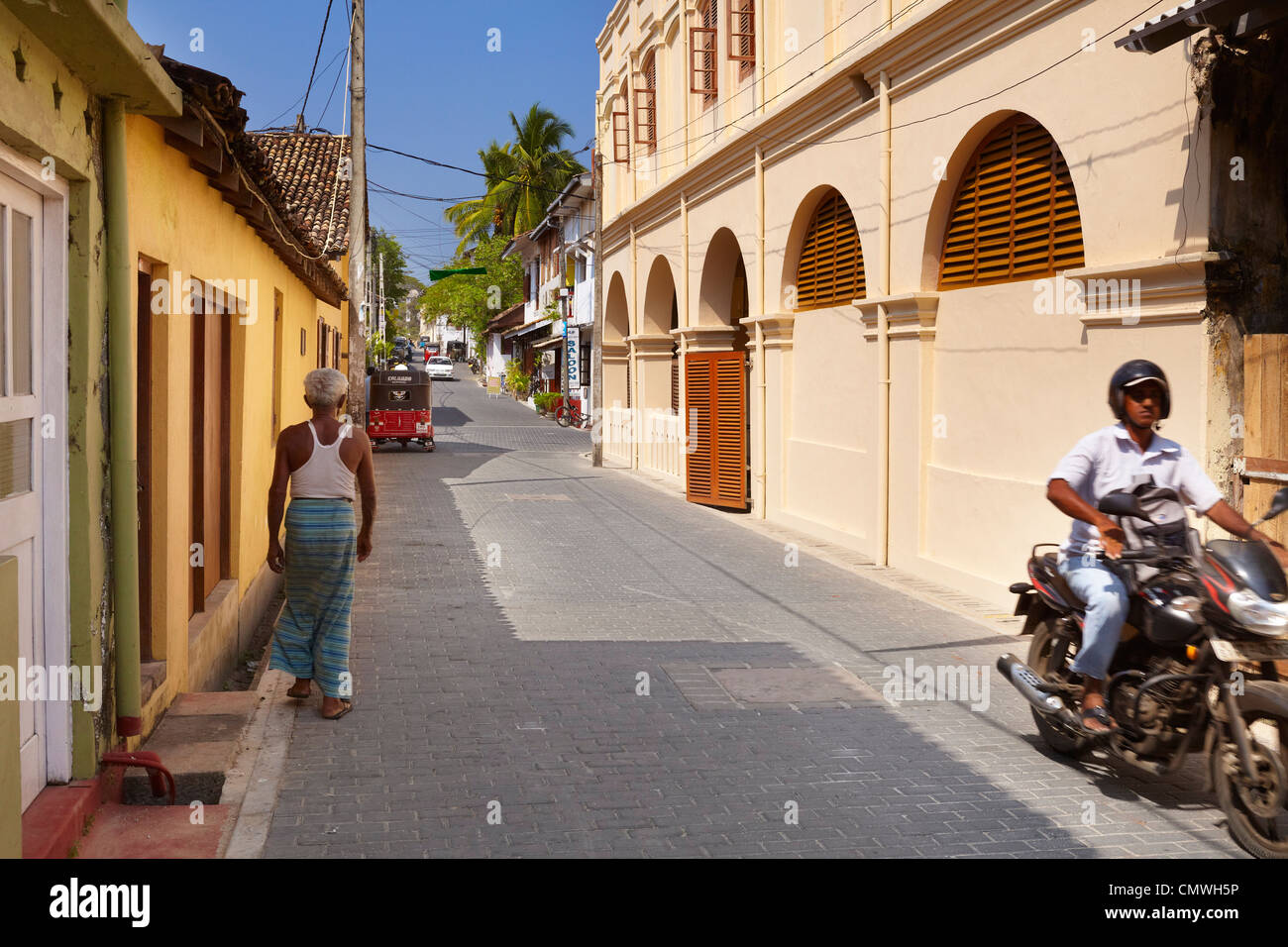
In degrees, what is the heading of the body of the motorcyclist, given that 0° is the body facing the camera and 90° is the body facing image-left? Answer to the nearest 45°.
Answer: approximately 315°

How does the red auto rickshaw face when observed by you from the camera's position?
facing away from the viewer

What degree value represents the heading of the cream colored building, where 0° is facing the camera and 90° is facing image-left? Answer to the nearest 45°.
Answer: approximately 45°

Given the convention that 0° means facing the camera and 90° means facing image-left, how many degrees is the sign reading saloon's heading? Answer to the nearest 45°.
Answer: approximately 0°

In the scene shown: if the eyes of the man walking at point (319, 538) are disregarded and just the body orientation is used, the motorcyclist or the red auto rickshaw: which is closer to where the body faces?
the red auto rickshaw

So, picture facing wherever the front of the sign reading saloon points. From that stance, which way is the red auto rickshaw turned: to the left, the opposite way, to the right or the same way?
the opposite way

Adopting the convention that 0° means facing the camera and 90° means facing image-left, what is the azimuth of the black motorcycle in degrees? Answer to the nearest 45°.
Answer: approximately 315°

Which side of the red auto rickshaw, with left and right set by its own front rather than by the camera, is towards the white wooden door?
back

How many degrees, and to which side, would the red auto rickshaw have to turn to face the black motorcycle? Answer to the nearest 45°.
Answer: approximately 180°

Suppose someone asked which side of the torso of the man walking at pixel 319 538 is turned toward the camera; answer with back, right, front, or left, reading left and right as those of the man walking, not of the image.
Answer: back
